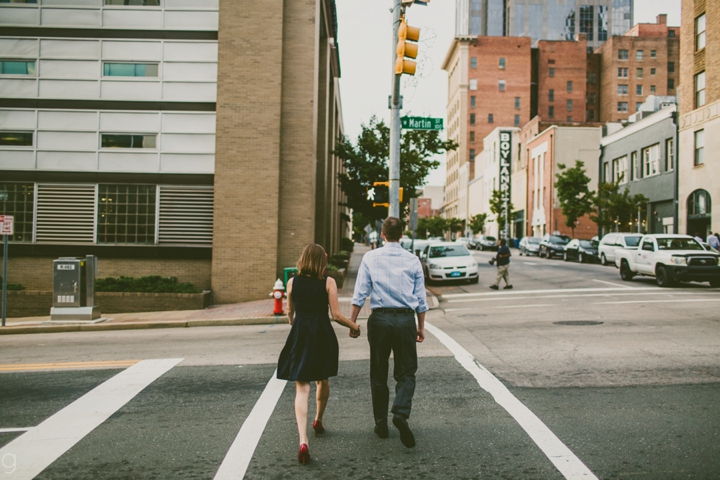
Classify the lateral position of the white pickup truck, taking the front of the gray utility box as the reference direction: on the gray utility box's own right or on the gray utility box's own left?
on the gray utility box's own left

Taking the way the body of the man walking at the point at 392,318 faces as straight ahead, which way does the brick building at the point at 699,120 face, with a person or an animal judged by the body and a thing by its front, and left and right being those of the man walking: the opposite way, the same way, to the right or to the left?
to the left

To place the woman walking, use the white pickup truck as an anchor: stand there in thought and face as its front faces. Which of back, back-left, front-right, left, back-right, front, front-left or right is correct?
front-right

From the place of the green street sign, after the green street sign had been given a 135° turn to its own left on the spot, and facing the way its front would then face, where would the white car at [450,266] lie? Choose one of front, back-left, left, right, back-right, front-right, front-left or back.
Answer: front-left

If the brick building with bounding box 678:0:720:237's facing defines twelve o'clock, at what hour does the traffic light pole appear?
The traffic light pole is roughly at 11 o'clock from the brick building.

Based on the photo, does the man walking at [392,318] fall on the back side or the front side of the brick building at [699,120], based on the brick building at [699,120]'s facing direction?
on the front side

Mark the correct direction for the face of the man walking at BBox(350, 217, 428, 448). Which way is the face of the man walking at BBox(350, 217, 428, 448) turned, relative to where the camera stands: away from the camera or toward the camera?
away from the camera

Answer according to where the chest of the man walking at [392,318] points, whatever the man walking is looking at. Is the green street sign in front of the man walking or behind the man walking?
in front

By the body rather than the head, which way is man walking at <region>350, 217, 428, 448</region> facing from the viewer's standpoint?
away from the camera

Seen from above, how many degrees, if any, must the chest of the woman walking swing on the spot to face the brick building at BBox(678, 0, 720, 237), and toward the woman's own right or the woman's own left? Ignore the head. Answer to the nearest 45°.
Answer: approximately 45° to the woman's own right

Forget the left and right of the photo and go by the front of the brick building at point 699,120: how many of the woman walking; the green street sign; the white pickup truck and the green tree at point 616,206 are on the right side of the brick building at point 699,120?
1

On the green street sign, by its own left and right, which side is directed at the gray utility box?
right

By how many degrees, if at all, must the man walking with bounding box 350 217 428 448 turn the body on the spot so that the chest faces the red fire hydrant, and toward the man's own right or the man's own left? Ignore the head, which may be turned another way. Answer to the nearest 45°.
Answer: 0° — they already face it

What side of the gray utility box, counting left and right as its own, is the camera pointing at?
front
